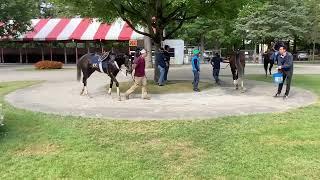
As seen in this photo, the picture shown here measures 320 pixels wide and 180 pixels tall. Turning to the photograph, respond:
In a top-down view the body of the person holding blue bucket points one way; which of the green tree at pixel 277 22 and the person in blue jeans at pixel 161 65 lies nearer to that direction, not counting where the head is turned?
the person in blue jeans

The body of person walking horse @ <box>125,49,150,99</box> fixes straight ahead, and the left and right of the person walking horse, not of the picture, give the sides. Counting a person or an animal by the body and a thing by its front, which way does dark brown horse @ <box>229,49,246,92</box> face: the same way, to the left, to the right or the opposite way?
to the left

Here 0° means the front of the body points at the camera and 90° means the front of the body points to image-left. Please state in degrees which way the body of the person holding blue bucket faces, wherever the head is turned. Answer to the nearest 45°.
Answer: approximately 45°

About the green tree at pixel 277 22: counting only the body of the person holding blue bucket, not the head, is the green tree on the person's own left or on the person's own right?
on the person's own right
